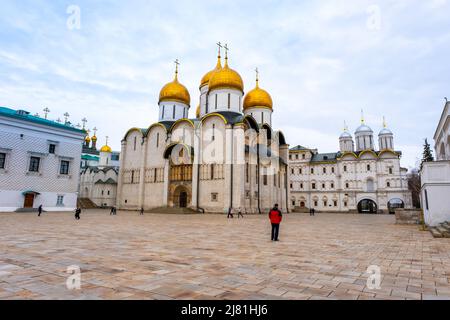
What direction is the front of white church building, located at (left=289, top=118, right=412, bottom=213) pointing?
toward the camera

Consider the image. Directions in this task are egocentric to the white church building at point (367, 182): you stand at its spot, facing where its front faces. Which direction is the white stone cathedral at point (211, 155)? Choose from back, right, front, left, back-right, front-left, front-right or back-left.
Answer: front-right
